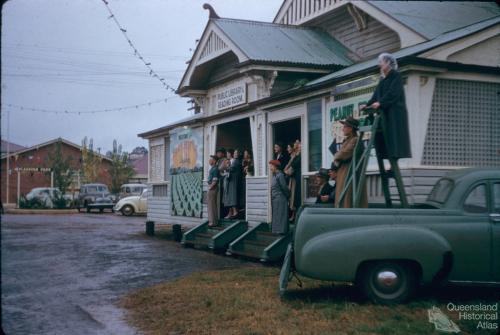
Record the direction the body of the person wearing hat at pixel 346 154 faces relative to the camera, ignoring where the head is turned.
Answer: to the viewer's left

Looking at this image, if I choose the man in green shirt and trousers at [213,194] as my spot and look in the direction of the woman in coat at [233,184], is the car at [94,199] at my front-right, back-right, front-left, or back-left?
back-left

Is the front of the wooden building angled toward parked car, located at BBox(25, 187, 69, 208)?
no

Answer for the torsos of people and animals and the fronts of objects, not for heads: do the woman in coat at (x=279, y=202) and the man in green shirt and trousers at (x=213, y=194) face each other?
no

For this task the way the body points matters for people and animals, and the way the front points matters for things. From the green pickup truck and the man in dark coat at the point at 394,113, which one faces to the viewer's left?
the man in dark coat

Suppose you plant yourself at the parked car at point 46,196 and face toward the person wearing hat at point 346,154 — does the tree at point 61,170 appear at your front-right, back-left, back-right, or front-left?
back-left

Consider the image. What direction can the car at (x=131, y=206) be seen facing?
to the viewer's left

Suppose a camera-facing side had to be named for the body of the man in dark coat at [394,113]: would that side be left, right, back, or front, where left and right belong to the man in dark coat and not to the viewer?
left

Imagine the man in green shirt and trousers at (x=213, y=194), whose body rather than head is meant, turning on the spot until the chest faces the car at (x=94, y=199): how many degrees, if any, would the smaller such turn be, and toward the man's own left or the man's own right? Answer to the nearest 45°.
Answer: approximately 90° to the man's own right

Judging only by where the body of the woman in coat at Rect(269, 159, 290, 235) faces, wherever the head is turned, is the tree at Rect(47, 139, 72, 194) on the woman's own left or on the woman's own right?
on the woman's own right

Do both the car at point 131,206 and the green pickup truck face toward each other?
no

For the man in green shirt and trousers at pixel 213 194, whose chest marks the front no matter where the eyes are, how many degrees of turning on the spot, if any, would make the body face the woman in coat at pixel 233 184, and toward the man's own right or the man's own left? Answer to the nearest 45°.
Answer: approximately 135° to the man's own left

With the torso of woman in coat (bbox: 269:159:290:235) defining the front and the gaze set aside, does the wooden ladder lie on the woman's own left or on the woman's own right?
on the woman's own left

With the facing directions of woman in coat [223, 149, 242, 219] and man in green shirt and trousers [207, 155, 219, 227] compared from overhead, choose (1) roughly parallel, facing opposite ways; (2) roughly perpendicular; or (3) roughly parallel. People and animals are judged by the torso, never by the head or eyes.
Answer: roughly parallel

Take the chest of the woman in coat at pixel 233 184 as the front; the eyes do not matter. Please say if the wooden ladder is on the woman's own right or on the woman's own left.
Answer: on the woman's own left
